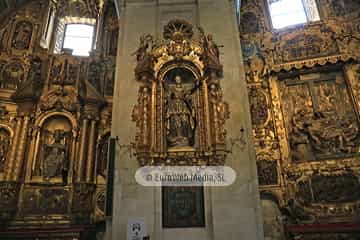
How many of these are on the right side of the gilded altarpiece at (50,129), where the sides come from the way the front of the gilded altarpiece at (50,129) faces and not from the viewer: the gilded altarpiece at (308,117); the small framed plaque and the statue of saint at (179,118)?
0

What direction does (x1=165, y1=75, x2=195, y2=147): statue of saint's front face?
toward the camera

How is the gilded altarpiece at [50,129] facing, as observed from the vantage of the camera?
facing the viewer

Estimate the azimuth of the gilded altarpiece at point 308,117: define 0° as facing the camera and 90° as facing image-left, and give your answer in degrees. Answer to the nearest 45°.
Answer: approximately 45°

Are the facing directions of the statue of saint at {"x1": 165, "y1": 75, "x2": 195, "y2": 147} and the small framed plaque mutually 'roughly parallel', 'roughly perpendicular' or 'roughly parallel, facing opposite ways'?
roughly parallel

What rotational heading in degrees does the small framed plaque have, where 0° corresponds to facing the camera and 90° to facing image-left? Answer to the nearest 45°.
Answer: approximately 0°

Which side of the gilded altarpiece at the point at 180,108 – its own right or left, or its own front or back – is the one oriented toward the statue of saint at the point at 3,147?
right

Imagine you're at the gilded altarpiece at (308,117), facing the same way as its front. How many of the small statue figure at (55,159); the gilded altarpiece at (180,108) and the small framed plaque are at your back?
0

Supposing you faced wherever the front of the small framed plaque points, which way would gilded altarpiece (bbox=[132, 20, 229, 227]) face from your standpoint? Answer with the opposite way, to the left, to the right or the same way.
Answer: the same way

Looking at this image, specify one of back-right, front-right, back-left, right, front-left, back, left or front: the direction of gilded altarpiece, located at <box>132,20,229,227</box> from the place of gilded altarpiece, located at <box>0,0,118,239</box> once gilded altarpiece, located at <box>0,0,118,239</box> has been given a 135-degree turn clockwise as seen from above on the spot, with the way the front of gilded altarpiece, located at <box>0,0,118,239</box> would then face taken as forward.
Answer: back

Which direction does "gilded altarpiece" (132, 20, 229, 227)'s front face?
toward the camera

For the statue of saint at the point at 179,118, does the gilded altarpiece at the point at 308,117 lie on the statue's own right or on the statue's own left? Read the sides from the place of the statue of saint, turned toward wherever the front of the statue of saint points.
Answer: on the statue's own left
